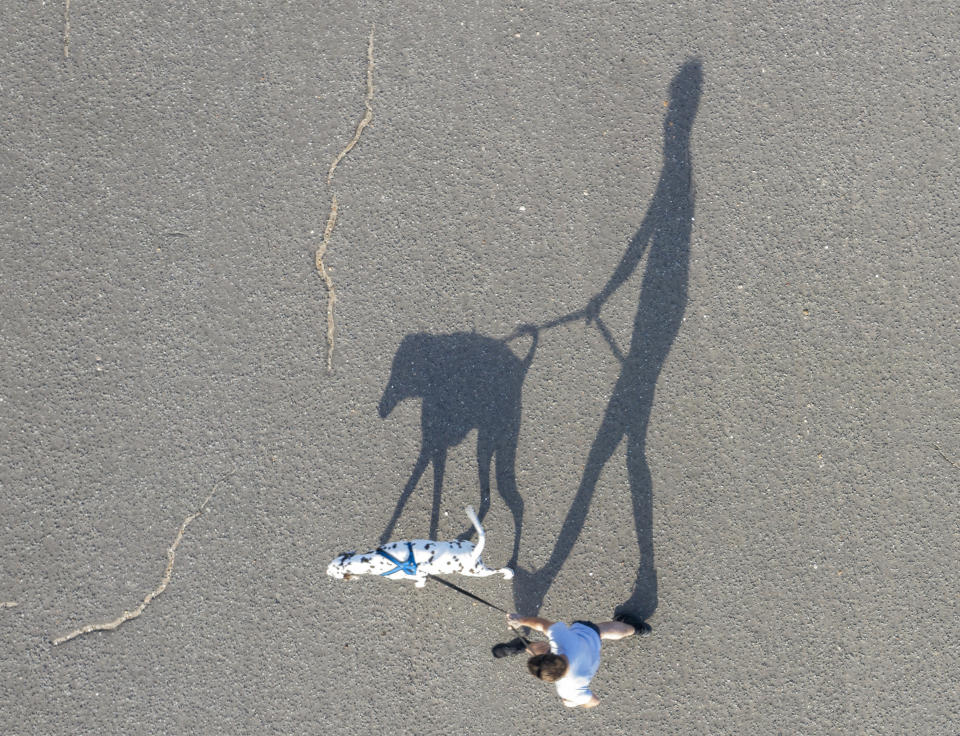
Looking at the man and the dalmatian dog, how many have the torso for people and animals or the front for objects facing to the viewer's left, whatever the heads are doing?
2

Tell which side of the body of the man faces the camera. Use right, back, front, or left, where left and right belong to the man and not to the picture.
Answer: left

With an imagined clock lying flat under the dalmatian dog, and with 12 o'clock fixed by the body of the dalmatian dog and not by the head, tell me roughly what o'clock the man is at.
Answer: The man is roughly at 6 o'clock from the dalmatian dog.

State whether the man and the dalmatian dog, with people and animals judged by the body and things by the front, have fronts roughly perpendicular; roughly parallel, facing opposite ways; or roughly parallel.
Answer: roughly parallel

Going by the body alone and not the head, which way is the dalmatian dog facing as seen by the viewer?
to the viewer's left

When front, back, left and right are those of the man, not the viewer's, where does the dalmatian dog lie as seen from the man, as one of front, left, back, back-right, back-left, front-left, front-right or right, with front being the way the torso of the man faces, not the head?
front
